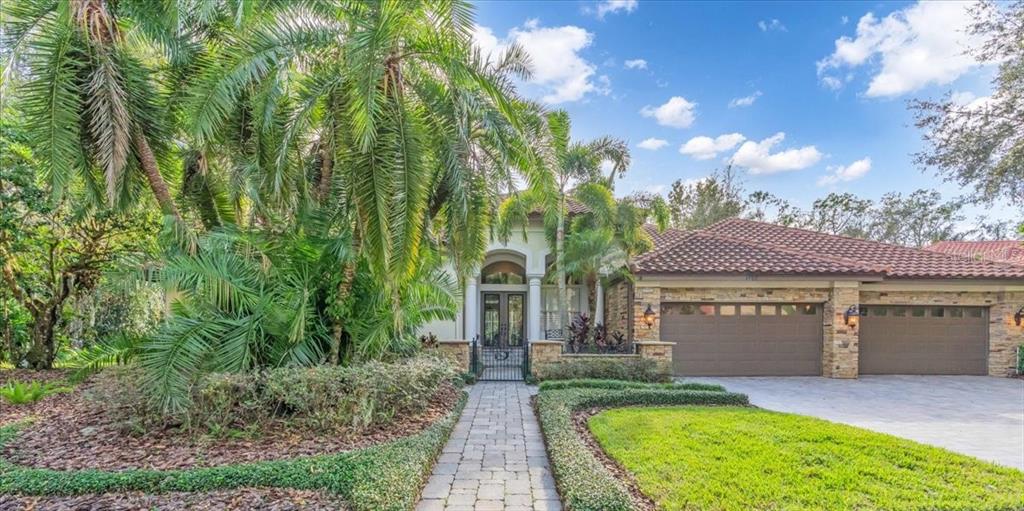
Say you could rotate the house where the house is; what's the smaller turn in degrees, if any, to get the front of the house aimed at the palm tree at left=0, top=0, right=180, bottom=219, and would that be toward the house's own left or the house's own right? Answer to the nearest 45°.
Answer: approximately 45° to the house's own right

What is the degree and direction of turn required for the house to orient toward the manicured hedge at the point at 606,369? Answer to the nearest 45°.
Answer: approximately 45° to its right

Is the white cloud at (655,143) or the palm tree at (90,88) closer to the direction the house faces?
the palm tree

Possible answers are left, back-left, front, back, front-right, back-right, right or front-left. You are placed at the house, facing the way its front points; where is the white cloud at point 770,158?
back

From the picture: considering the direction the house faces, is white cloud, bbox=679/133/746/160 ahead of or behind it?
behind

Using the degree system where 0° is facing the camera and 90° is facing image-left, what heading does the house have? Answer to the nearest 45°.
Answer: approximately 0°

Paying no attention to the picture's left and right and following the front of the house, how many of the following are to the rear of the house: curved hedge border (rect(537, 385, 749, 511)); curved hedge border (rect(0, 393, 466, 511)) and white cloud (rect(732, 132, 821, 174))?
1
